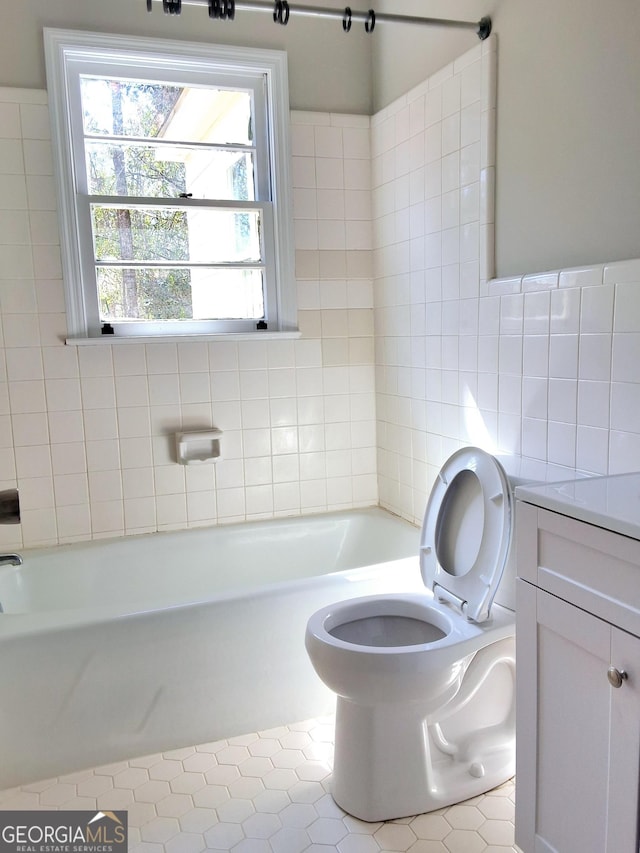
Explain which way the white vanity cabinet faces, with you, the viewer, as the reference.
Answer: facing the viewer and to the left of the viewer

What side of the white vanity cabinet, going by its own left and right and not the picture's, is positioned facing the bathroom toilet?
right

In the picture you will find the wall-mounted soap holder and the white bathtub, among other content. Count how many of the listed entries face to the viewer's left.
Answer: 0

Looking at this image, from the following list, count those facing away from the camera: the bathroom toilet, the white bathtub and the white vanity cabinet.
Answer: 0

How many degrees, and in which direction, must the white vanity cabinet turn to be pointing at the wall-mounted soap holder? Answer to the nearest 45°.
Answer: approximately 90° to its right

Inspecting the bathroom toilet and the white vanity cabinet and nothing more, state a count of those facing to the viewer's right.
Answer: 0

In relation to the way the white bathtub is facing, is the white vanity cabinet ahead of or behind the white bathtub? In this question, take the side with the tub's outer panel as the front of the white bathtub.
ahead

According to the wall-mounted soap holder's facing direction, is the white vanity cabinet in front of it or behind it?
in front

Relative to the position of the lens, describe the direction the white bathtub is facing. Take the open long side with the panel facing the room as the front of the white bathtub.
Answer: facing the viewer and to the right of the viewer

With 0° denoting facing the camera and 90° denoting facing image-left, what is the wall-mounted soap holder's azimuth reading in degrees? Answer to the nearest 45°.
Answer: approximately 315°

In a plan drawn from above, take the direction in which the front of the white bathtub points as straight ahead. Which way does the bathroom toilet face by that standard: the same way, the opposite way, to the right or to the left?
to the right

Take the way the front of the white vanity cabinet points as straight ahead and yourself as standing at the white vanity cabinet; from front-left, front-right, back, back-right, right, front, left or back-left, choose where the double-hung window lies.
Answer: right
